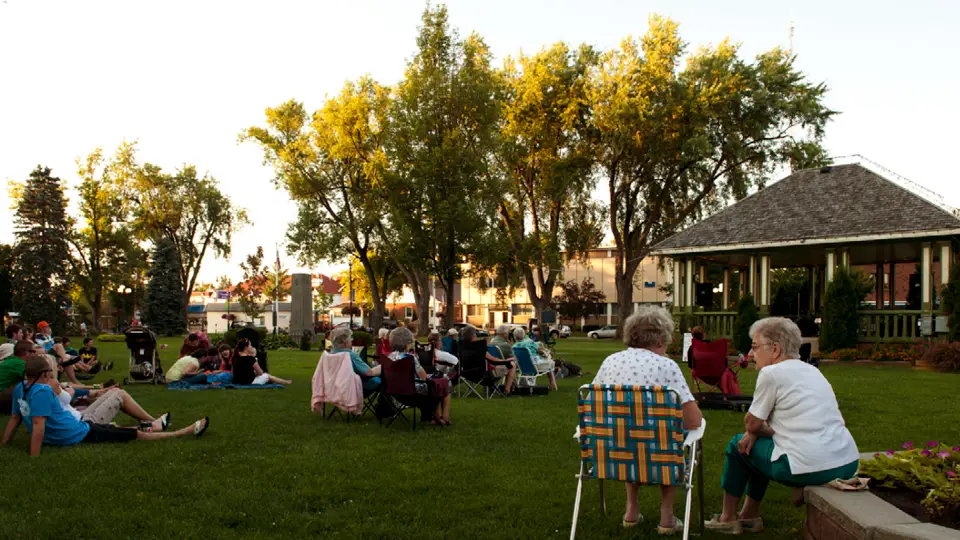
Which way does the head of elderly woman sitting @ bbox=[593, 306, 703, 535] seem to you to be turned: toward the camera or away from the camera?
away from the camera

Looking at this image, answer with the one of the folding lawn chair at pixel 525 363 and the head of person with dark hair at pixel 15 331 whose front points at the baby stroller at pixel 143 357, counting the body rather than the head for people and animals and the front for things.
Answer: the head of person with dark hair

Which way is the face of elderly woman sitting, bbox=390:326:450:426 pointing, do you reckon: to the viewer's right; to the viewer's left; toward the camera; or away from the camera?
away from the camera

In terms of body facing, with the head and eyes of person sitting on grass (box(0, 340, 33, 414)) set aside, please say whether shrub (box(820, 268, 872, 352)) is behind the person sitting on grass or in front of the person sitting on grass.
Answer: in front

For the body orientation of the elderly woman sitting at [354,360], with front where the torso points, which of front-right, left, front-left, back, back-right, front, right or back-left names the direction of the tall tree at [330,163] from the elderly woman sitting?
front-left

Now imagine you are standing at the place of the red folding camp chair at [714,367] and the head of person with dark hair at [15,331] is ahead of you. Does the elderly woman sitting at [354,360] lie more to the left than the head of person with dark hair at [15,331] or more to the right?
left

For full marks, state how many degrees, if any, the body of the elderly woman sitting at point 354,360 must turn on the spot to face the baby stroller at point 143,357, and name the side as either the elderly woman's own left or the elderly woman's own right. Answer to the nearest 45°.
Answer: approximately 90° to the elderly woman's own left

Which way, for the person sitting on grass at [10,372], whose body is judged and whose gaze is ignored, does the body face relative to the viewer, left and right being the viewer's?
facing to the right of the viewer

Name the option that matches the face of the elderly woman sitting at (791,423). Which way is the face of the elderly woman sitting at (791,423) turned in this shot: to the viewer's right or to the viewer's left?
to the viewer's left

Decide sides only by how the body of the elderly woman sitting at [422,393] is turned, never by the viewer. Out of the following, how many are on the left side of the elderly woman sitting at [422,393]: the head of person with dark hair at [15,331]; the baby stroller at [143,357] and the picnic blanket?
3

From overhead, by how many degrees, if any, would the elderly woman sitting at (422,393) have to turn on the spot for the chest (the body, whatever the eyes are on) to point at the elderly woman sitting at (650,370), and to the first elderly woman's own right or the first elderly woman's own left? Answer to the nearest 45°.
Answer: approximately 135° to the first elderly woman's own right
